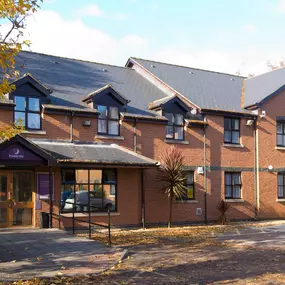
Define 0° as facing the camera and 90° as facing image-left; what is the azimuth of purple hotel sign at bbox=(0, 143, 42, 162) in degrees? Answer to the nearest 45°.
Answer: approximately 0°

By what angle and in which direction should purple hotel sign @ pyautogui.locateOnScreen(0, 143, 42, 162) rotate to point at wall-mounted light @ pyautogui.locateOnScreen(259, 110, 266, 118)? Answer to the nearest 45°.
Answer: approximately 135° to its left

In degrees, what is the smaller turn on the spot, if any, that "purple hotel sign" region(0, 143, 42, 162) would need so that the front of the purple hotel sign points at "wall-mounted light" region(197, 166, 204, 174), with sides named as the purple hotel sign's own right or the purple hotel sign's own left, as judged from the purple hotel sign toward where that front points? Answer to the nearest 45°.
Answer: approximately 135° to the purple hotel sign's own left
